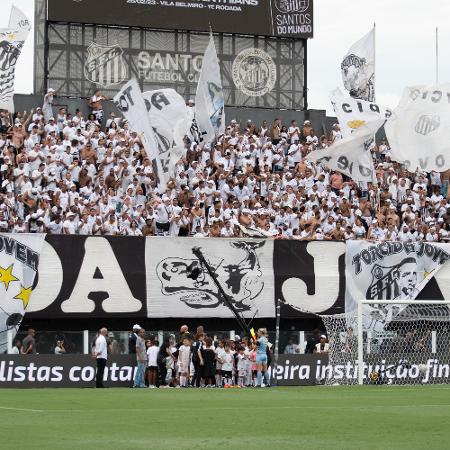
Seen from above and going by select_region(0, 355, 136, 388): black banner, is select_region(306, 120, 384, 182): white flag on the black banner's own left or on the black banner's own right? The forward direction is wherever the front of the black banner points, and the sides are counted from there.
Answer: on the black banner's own left

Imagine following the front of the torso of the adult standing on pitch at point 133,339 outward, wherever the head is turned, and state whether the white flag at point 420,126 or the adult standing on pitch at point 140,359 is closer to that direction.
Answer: the white flag

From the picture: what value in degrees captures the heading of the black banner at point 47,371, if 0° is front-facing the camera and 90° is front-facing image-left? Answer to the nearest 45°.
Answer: approximately 0°

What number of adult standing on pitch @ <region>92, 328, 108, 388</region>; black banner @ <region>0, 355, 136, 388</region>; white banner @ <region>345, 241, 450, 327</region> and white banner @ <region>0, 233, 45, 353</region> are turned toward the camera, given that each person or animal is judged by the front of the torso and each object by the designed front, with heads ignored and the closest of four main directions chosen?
3

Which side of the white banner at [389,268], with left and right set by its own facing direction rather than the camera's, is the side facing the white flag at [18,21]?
right

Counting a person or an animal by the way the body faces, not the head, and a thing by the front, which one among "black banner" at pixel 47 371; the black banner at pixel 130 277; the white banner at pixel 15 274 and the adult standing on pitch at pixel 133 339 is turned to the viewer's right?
the adult standing on pitch

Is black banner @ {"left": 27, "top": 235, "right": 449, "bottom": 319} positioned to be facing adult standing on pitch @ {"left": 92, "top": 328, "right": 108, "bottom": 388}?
no

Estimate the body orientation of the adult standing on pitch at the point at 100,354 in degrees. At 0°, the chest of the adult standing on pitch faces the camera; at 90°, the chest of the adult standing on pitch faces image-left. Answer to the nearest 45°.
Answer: approximately 270°
